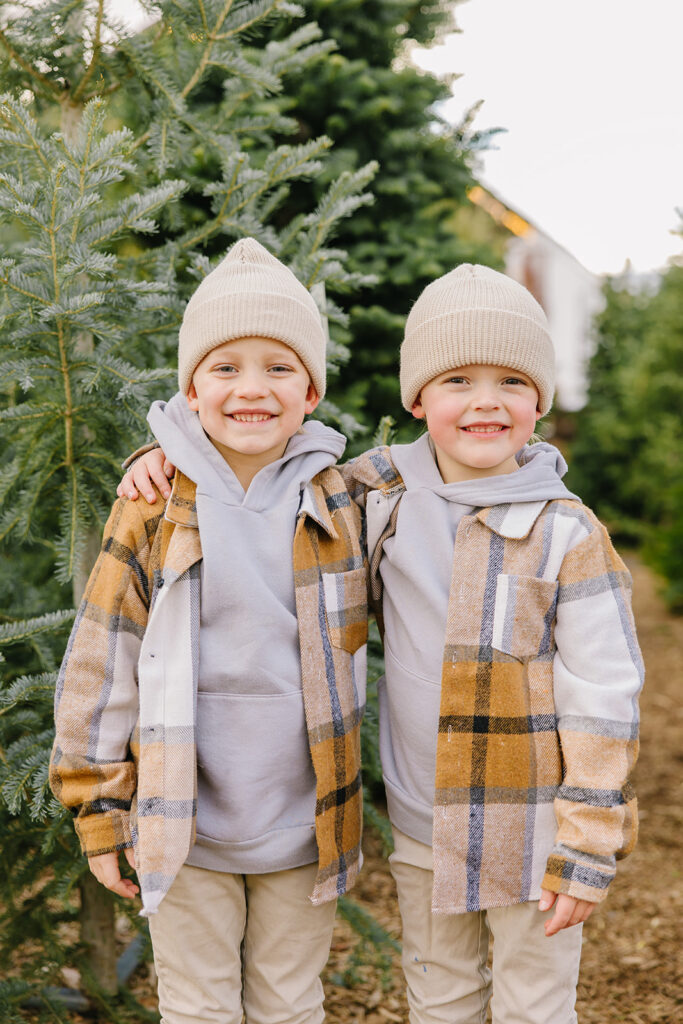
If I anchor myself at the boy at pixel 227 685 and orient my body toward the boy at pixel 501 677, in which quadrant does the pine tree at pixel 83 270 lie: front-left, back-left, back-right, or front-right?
back-left

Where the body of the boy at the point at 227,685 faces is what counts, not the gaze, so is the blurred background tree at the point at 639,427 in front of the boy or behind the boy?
behind

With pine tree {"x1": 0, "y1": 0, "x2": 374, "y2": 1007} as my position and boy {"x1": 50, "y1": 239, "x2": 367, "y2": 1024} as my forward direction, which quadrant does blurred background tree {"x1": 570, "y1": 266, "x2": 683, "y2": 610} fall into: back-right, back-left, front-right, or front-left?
back-left

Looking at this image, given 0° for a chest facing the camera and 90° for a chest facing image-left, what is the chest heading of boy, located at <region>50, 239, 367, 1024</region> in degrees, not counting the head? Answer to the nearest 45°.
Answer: approximately 0°
